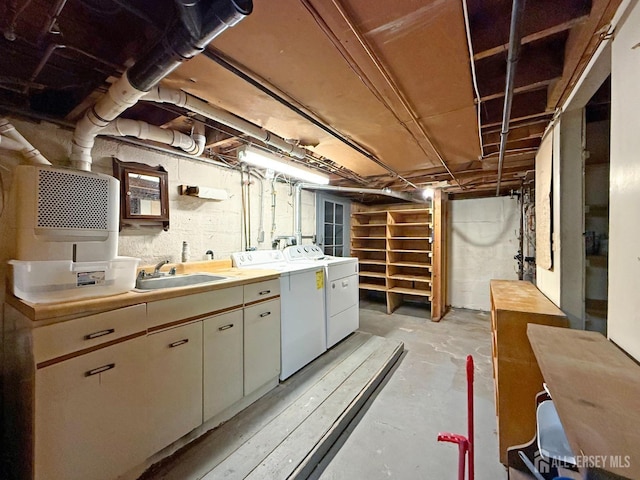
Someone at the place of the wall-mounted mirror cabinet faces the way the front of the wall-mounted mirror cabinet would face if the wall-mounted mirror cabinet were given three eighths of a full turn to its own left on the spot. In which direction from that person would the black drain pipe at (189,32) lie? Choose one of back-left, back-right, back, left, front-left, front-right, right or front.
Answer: back

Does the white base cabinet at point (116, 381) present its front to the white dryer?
no

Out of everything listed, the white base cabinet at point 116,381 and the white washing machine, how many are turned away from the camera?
0

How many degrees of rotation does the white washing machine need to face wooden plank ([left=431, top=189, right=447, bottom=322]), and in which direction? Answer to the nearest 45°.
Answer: approximately 90° to its left

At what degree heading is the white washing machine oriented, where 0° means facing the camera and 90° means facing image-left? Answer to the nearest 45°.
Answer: approximately 315°

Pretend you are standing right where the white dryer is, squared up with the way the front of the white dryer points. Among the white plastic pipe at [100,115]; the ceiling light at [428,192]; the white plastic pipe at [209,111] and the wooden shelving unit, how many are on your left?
2

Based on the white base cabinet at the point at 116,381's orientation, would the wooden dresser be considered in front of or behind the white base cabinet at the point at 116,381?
in front

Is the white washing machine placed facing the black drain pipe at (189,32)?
no

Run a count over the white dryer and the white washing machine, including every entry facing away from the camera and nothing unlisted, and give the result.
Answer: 0

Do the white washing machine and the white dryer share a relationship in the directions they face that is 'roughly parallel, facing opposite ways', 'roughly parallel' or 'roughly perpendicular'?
roughly parallel

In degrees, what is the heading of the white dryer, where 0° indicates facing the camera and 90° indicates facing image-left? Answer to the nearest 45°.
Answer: approximately 315°

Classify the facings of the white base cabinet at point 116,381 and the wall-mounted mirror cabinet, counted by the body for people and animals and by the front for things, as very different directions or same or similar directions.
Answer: same or similar directions

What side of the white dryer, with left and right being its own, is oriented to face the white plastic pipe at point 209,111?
right

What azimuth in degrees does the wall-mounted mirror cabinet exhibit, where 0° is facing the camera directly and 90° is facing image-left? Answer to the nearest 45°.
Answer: approximately 315°
